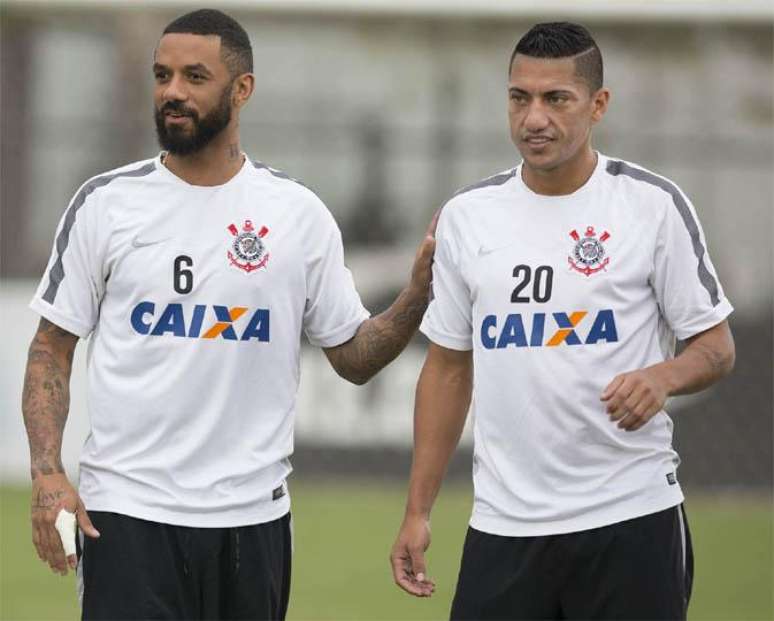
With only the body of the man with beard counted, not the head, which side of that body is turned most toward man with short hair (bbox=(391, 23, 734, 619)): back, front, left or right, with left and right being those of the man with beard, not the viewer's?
left

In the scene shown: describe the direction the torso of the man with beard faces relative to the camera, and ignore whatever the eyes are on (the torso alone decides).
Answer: toward the camera
